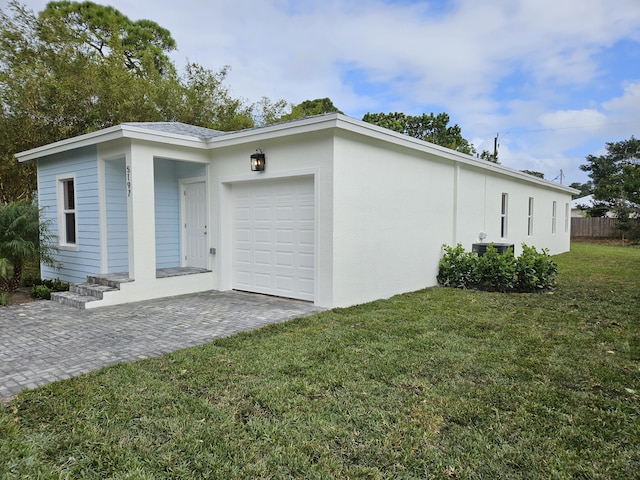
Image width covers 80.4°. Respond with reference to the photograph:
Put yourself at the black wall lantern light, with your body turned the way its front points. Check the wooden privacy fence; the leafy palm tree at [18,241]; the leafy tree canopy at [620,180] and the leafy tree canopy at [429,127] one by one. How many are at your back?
3

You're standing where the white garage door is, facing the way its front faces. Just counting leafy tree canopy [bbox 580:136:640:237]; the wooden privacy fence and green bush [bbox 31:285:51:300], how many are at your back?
2

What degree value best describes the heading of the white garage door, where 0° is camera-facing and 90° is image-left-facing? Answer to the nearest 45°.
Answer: approximately 45°

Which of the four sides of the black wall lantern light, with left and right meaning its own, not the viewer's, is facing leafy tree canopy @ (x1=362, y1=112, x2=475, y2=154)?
back

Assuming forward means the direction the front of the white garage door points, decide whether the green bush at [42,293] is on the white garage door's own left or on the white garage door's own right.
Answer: on the white garage door's own right

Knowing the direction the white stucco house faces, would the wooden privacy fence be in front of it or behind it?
behind

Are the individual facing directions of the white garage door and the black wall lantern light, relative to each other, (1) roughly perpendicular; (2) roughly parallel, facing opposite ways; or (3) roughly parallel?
roughly parallel

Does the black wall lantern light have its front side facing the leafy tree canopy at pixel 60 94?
no

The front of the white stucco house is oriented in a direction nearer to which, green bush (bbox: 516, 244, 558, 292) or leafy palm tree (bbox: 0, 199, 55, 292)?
the leafy palm tree

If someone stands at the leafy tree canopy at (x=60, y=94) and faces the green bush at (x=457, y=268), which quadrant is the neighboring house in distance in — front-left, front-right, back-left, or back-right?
front-left

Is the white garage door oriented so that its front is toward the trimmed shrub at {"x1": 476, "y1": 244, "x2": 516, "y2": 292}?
no

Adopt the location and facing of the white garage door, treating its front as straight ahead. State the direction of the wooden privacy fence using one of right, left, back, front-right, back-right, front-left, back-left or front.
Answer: back

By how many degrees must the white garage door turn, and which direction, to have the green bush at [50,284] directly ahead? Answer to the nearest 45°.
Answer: approximately 45° to its right

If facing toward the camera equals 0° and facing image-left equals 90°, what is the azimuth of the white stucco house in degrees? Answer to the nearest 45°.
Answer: approximately 45°

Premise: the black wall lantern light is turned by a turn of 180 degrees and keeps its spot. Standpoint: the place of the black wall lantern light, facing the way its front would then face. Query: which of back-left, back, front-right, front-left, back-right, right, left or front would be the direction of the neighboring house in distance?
front

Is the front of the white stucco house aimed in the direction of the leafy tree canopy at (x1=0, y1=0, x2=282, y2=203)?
no

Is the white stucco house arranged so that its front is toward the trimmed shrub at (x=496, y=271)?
no

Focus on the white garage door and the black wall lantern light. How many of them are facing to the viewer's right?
0

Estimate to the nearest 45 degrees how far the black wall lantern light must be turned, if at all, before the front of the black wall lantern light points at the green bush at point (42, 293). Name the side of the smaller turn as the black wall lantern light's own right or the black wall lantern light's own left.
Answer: approximately 45° to the black wall lantern light's own right

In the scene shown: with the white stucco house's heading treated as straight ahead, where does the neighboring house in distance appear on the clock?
The neighboring house in distance is roughly at 6 o'clock from the white stucco house.

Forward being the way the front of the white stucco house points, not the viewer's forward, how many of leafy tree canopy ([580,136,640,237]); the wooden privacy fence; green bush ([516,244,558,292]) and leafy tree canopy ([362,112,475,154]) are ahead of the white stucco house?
0
